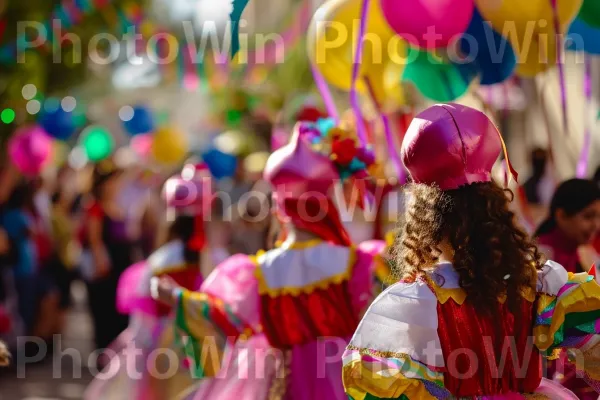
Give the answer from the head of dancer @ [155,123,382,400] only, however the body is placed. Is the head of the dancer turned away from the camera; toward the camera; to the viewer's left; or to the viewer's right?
away from the camera

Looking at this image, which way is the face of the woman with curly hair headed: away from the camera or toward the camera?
away from the camera

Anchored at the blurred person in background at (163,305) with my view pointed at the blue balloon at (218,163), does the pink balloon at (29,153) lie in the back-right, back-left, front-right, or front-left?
front-left

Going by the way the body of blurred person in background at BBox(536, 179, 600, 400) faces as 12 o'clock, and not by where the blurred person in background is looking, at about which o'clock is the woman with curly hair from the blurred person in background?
The woman with curly hair is roughly at 2 o'clock from the blurred person in background.
